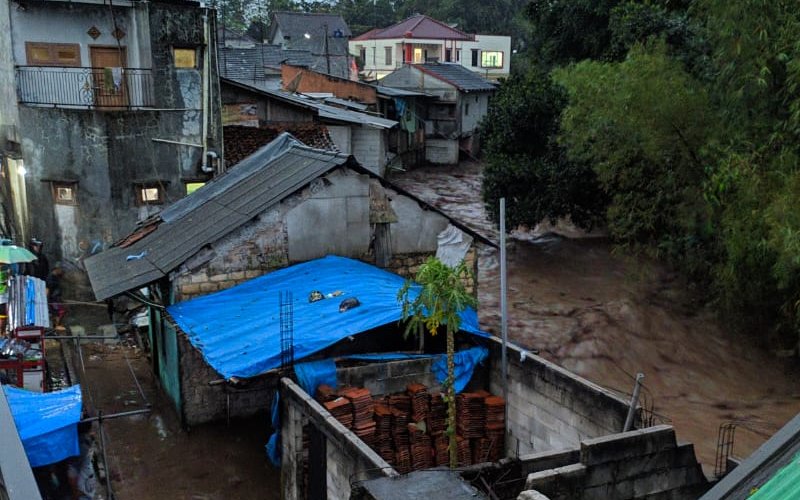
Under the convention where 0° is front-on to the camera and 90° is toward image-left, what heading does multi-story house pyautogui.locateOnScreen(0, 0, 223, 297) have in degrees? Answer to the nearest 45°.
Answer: approximately 0°

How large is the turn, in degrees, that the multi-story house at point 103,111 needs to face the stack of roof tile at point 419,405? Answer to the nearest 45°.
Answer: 0° — it already faces it

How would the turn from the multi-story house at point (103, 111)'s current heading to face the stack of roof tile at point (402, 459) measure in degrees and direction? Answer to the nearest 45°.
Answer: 0° — it already faces it

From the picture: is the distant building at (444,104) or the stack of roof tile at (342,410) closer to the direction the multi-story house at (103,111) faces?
the stack of roof tile

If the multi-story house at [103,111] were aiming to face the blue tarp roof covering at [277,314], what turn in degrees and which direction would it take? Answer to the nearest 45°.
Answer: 0° — it already faces it

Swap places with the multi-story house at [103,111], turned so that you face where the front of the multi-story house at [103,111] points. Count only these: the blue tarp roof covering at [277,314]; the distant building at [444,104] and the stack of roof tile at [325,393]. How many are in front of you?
2

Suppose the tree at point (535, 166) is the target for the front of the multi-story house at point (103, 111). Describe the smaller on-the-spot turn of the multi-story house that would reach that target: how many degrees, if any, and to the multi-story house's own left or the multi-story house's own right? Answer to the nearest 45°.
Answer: approximately 90° to the multi-story house's own left

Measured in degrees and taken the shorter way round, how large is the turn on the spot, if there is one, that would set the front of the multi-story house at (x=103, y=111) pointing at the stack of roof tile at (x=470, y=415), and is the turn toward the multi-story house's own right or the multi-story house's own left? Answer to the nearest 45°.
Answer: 0° — it already faces it

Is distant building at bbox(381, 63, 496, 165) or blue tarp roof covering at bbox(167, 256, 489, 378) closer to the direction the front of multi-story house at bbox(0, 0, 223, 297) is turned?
the blue tarp roof covering

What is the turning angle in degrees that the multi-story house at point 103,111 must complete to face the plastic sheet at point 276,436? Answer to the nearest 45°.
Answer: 0° — it already faces it

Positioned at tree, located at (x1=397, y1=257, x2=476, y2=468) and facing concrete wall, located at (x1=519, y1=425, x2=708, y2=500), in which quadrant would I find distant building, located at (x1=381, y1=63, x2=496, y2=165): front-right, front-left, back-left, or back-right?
back-left
